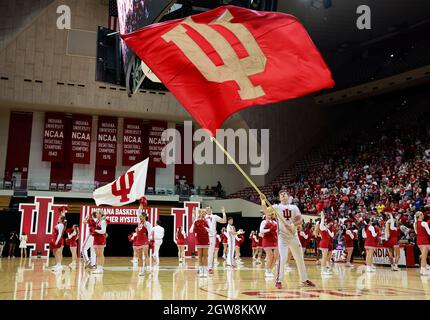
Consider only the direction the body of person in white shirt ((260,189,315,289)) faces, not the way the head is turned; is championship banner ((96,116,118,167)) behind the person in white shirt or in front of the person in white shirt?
behind

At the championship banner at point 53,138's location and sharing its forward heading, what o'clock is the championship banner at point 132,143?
the championship banner at point 132,143 is roughly at 9 o'clock from the championship banner at point 53,138.

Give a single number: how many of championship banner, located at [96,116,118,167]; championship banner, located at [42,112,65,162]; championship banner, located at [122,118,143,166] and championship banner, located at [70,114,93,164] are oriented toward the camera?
4

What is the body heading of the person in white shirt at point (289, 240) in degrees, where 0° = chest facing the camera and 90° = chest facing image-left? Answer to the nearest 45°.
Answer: approximately 0°

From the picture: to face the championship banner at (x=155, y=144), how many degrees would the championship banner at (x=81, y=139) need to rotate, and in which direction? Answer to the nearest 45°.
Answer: approximately 90° to its left

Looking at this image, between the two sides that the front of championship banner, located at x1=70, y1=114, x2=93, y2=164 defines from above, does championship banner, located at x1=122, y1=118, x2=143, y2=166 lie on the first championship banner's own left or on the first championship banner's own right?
on the first championship banner's own left

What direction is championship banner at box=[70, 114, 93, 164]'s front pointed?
toward the camera

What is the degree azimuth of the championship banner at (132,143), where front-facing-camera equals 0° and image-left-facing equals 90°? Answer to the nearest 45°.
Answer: approximately 0°

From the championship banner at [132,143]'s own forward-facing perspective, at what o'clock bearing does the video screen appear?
The video screen is roughly at 12 o'clock from the championship banner.

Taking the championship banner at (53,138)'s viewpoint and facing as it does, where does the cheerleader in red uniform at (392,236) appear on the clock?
The cheerleader in red uniform is roughly at 11 o'clock from the championship banner.

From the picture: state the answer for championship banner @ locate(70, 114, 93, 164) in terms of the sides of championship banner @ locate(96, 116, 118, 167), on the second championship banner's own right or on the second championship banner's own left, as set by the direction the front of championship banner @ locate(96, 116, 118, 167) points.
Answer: on the second championship banner's own right

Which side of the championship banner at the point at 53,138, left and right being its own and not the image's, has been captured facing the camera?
front

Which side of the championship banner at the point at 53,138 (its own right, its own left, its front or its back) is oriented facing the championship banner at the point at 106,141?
left
